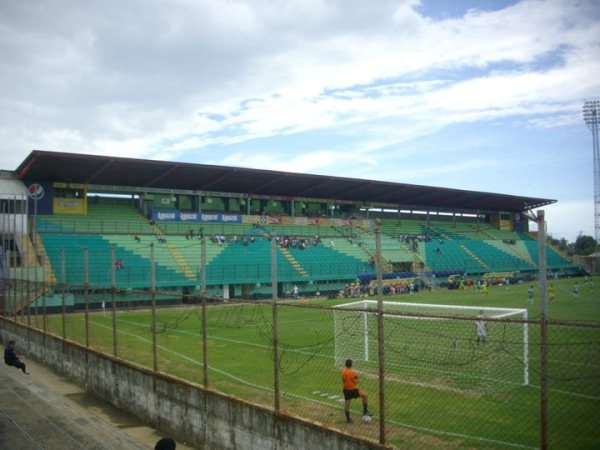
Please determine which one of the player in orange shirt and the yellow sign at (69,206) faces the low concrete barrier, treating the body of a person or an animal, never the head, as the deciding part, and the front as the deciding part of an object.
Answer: the yellow sign

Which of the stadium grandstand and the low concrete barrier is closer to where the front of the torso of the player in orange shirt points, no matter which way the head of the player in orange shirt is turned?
the stadium grandstand

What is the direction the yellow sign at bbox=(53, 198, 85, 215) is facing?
toward the camera

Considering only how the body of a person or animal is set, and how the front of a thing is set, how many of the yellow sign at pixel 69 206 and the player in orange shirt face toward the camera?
1

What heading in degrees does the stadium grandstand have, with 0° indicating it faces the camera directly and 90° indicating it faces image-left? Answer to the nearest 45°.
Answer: approximately 315°

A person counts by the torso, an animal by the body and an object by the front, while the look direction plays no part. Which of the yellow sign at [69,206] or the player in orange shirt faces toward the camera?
the yellow sign

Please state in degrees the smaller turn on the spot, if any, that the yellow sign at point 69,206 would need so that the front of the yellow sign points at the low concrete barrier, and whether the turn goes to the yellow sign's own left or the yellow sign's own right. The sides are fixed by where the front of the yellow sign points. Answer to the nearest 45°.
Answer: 0° — it already faces it

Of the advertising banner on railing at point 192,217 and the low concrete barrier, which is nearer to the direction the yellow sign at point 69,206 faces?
the low concrete barrier

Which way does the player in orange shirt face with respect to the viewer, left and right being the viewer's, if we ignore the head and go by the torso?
facing away from the viewer and to the right of the viewer

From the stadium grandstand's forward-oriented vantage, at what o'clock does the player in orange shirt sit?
The player in orange shirt is roughly at 1 o'clock from the stadium grandstand.

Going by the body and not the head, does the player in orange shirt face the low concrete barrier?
no

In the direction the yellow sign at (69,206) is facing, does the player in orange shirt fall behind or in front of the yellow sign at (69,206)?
in front

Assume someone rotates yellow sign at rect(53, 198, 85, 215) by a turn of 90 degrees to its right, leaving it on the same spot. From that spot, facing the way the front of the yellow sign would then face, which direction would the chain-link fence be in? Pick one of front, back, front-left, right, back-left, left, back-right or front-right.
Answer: left
